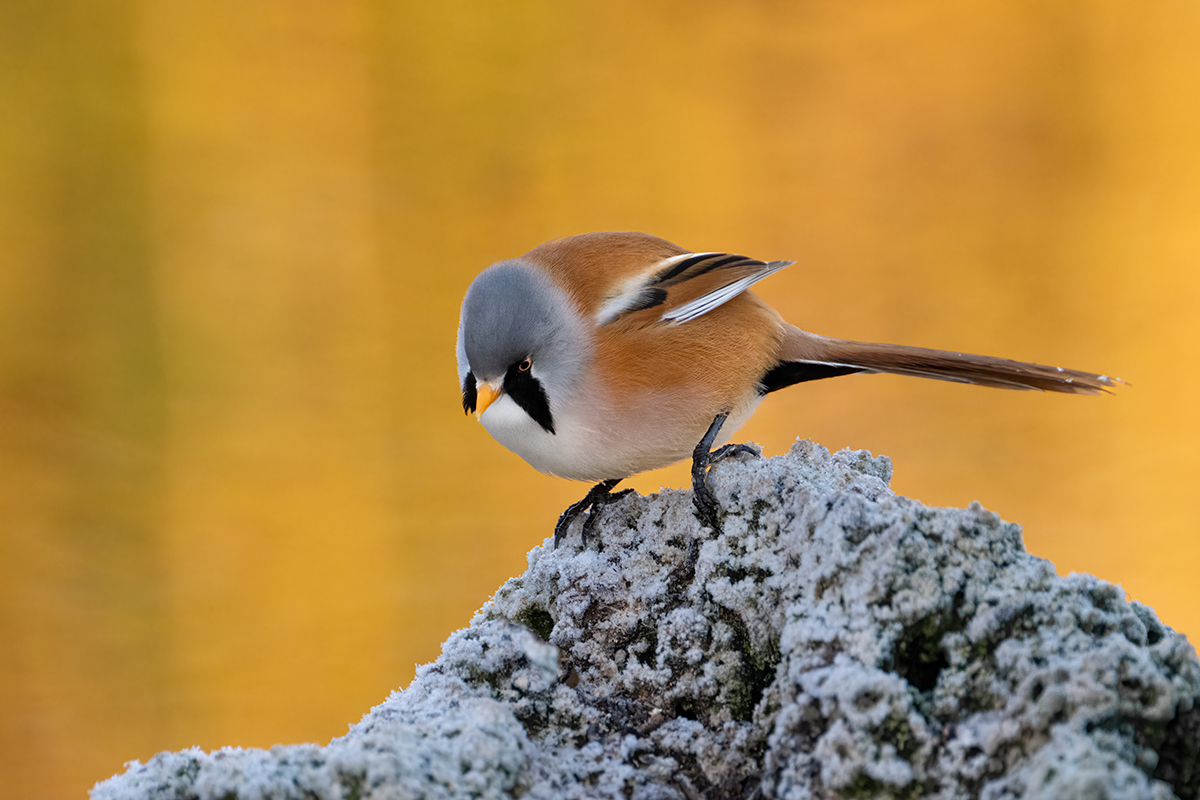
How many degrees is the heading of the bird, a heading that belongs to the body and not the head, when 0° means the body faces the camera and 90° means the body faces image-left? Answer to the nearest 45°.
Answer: approximately 45°
